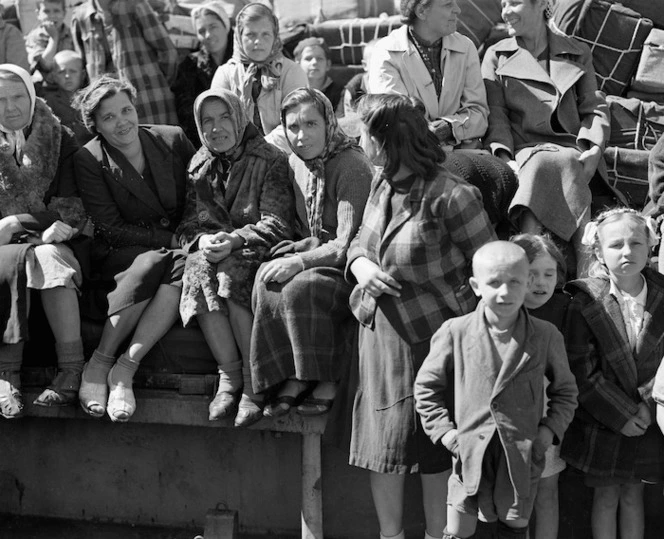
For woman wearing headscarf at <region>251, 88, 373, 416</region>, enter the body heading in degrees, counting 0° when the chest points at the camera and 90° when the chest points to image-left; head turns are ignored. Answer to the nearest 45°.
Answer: approximately 45°

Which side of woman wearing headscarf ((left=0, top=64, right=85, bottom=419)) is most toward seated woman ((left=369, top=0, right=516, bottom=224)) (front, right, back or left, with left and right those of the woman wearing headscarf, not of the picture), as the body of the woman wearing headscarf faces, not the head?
left

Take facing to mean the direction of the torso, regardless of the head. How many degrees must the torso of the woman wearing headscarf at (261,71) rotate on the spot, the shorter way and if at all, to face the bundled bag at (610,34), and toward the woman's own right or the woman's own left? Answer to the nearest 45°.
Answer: approximately 90° to the woman's own left

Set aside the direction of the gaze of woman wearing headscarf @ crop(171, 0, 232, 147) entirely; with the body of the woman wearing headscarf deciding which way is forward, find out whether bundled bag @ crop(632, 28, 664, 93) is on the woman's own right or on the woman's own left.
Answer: on the woman's own left

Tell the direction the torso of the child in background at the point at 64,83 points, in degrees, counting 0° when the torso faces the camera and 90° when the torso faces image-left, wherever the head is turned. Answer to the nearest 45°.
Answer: approximately 0°

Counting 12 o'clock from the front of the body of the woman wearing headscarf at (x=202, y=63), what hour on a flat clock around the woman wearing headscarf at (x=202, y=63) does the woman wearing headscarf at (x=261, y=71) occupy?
the woman wearing headscarf at (x=261, y=71) is roughly at 10 o'clock from the woman wearing headscarf at (x=202, y=63).

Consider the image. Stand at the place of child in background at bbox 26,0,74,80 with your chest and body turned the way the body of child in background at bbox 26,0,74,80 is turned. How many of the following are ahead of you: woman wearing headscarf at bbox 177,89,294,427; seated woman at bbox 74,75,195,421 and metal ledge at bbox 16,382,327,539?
3
